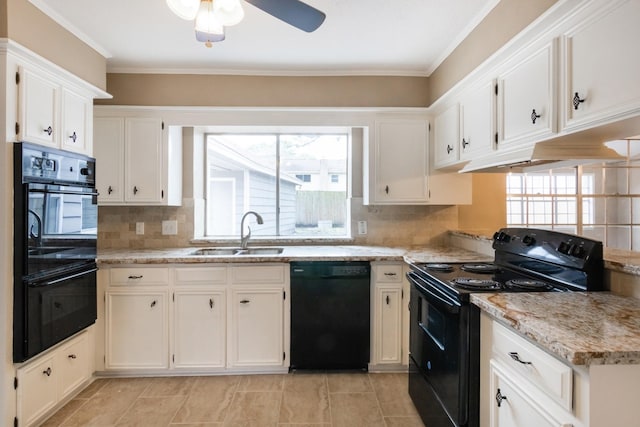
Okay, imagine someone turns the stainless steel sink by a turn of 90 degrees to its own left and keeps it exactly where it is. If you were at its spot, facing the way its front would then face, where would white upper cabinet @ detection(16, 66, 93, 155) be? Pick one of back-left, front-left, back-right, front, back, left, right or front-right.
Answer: back-right

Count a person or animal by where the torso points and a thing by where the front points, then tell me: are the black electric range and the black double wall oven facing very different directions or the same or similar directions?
very different directions

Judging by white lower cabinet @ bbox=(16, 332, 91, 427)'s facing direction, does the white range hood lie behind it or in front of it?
in front

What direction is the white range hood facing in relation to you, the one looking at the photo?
facing the viewer and to the left of the viewer

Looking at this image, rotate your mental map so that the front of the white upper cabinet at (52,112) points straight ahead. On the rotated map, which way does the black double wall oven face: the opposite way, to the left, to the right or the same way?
the same way

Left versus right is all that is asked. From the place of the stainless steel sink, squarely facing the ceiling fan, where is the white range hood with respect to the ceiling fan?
left

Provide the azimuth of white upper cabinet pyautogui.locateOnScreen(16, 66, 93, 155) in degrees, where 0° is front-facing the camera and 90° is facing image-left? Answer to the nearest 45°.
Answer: approximately 315°

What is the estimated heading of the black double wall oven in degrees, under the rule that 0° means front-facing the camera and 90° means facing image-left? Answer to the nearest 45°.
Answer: approximately 315°

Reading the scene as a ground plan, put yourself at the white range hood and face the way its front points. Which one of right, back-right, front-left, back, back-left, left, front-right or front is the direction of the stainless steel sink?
front-right

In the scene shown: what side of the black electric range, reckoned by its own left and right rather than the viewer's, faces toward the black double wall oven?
front

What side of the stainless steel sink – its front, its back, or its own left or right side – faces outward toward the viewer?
front

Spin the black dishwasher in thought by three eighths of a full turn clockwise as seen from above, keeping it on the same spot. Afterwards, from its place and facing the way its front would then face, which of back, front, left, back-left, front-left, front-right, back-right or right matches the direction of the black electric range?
back

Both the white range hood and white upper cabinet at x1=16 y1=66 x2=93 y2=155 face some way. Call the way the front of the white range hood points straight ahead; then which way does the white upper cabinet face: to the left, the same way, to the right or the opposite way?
the opposite way

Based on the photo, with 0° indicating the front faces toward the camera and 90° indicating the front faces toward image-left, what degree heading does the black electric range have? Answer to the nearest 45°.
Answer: approximately 45°

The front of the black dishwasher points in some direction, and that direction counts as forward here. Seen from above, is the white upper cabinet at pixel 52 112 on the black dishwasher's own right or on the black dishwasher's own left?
on the black dishwasher's own right

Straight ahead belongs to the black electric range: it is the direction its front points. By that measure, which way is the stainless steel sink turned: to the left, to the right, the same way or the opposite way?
to the left

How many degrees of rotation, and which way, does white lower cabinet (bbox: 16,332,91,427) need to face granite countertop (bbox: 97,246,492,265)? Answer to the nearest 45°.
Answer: approximately 45° to its left

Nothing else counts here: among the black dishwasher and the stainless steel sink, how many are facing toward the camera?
2

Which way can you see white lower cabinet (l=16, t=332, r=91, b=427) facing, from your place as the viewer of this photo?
facing the viewer and to the right of the viewer
